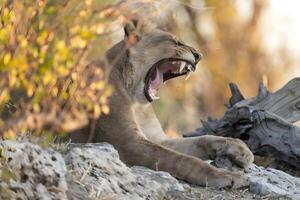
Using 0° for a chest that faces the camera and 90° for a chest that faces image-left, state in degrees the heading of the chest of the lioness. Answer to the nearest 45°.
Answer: approximately 270°

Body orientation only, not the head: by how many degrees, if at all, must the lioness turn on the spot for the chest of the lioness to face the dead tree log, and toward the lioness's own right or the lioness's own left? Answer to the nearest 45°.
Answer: approximately 45° to the lioness's own left
